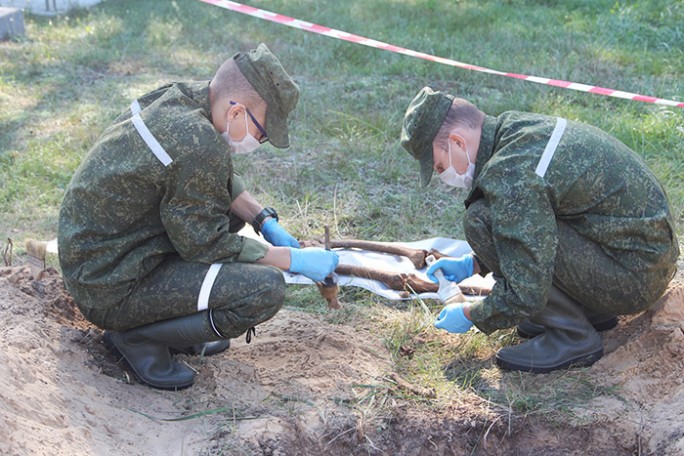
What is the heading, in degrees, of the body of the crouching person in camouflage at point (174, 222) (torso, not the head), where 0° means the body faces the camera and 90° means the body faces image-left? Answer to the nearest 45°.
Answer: approximately 270°

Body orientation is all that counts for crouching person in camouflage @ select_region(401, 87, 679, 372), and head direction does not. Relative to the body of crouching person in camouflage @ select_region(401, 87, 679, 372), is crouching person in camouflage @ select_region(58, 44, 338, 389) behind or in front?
in front

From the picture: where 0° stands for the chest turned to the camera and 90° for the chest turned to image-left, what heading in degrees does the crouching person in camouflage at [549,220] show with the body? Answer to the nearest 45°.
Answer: approximately 90°

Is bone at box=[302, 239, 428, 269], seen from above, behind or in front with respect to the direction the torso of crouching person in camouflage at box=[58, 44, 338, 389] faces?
in front

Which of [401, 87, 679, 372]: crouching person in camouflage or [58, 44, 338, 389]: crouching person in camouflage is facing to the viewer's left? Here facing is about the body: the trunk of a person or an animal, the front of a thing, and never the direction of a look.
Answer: [401, 87, 679, 372]: crouching person in camouflage

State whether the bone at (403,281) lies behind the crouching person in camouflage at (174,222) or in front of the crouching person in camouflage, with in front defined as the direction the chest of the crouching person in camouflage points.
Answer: in front

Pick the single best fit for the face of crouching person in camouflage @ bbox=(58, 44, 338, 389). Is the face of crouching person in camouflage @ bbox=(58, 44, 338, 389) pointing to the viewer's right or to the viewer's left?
to the viewer's right

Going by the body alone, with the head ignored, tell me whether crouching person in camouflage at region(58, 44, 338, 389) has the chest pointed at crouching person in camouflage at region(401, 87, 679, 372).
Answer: yes

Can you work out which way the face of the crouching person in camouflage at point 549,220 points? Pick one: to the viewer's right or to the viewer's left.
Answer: to the viewer's left

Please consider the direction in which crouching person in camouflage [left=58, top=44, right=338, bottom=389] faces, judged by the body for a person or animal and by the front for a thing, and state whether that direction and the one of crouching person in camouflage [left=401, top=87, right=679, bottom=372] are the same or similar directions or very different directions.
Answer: very different directions

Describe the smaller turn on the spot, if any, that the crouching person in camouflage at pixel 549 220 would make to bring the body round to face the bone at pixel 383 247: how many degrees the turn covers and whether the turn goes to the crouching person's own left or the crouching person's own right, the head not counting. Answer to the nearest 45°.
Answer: approximately 45° to the crouching person's own right

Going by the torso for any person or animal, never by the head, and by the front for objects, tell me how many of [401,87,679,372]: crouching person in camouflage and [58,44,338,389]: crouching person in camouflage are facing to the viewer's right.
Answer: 1

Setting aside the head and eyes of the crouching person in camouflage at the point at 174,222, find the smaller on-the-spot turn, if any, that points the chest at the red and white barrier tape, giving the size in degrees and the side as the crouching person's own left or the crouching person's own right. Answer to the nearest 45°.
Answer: approximately 45° to the crouching person's own left

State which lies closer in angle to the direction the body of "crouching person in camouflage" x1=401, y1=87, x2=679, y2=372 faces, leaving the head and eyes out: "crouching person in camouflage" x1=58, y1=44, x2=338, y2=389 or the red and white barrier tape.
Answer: the crouching person in camouflage
